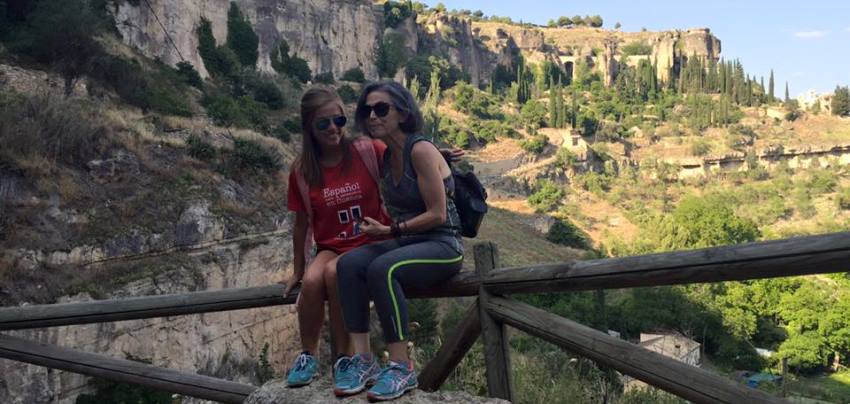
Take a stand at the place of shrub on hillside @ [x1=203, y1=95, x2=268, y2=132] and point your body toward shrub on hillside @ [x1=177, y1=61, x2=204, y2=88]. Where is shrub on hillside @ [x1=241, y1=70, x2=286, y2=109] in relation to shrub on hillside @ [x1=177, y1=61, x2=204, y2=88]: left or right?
right

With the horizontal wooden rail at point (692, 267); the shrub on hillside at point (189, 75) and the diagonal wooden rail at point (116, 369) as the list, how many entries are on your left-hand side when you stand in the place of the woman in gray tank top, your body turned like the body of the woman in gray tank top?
1

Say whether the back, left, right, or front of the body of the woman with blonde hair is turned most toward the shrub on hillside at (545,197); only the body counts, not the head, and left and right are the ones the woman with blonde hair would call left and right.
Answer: back

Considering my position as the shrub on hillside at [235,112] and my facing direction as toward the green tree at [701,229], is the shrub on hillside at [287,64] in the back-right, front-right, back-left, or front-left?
front-left

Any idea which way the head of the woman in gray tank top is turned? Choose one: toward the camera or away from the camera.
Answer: toward the camera

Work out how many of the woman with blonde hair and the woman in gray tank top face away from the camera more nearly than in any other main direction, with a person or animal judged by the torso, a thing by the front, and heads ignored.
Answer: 0

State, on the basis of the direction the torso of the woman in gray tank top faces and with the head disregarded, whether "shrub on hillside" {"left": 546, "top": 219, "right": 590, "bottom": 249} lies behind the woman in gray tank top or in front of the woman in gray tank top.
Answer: behind

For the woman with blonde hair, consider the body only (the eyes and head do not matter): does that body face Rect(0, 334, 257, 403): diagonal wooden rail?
no

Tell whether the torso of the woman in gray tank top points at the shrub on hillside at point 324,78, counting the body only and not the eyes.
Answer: no

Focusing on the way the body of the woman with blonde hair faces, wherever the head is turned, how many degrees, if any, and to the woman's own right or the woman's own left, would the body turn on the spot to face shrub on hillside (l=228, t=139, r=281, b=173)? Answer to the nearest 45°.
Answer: approximately 180°

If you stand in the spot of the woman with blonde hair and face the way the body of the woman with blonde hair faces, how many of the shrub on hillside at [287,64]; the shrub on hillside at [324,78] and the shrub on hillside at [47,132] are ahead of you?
0

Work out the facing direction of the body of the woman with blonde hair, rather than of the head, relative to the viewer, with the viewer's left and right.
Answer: facing the viewer

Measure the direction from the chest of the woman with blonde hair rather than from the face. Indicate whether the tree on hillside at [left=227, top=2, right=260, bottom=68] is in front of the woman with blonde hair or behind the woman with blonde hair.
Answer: behind

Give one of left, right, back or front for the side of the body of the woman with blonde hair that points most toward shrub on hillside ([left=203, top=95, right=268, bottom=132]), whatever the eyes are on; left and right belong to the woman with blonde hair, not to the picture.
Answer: back

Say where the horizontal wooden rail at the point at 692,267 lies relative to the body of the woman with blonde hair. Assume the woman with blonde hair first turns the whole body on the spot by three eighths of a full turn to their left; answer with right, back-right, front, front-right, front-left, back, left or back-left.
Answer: right
